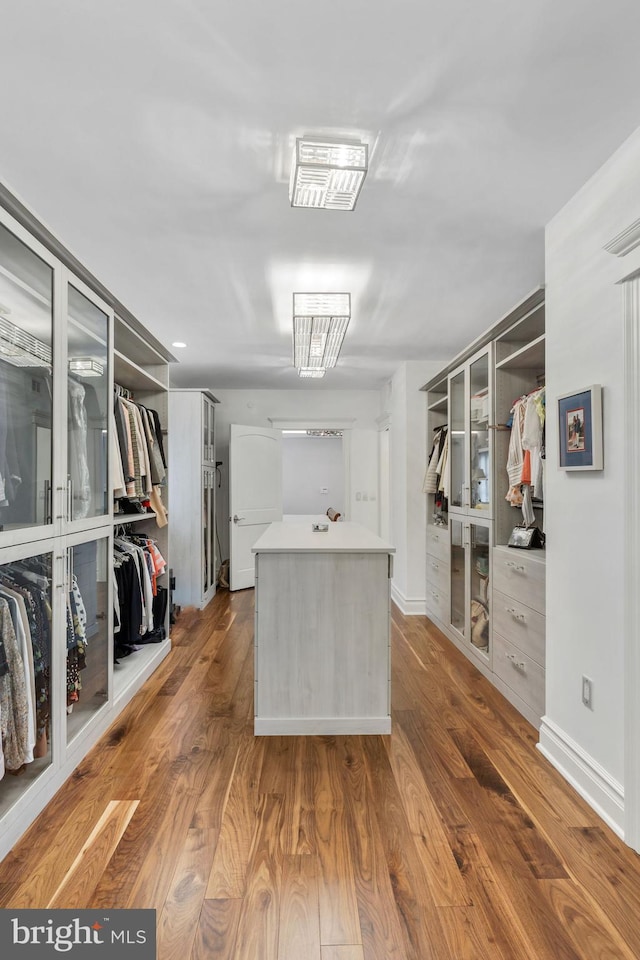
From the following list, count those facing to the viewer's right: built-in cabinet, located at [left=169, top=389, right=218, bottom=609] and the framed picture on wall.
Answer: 1

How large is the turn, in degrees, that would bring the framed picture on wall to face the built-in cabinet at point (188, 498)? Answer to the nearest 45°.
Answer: approximately 90° to its right

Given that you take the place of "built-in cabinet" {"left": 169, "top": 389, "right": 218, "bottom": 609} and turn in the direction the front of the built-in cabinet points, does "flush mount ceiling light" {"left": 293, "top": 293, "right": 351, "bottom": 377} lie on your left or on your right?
on your right

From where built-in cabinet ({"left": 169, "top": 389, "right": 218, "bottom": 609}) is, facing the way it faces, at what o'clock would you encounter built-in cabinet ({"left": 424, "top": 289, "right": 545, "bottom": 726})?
built-in cabinet ({"left": 424, "top": 289, "right": 545, "bottom": 726}) is roughly at 2 o'clock from built-in cabinet ({"left": 169, "top": 389, "right": 218, "bottom": 609}).

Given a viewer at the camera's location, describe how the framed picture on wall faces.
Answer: facing the viewer and to the left of the viewer

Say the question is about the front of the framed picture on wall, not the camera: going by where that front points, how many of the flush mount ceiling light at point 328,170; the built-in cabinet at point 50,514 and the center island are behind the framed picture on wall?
0

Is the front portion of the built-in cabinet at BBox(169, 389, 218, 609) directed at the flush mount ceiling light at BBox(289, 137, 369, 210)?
no

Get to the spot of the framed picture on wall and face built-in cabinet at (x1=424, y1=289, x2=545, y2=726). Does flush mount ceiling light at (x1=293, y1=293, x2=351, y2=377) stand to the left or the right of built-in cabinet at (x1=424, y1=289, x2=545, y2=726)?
left

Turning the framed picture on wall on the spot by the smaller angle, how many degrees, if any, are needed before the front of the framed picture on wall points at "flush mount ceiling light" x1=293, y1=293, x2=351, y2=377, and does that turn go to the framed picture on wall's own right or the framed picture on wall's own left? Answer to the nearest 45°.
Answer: approximately 90° to the framed picture on wall's own right

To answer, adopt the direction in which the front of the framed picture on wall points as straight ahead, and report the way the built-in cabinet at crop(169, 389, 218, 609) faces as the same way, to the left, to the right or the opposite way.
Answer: the opposite way

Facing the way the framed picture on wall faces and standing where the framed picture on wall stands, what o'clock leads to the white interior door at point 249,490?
The white interior door is roughly at 3 o'clock from the framed picture on wall.

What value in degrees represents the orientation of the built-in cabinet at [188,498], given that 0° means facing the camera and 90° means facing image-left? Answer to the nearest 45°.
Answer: approximately 270°

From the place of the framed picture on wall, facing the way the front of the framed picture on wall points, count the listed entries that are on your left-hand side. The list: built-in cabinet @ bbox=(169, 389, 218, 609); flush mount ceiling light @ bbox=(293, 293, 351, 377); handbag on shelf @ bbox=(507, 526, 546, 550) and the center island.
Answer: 0
